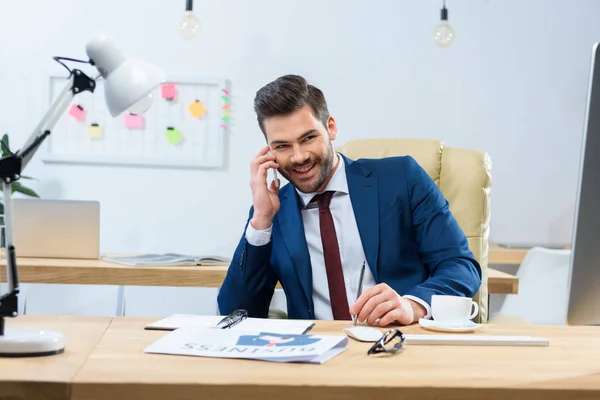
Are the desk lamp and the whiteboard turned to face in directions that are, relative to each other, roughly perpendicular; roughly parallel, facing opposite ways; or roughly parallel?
roughly perpendicular

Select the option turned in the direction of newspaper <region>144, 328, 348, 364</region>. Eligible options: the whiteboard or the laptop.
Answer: the whiteboard

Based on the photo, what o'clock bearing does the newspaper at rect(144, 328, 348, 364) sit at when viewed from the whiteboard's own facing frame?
The newspaper is roughly at 12 o'clock from the whiteboard.

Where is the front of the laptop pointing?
away from the camera

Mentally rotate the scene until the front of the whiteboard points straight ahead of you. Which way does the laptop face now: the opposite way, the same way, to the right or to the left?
the opposite way

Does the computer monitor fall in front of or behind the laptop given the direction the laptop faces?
behind

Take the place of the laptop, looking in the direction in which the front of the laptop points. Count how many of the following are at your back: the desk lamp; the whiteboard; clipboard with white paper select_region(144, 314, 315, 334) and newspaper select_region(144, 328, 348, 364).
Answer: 3

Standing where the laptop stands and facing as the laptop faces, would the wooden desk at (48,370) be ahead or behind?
behind

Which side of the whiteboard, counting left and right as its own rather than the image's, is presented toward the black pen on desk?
front

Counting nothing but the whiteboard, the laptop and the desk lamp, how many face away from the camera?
1

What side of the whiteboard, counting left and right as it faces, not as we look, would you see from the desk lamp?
front

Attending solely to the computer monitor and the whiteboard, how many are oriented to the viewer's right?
0

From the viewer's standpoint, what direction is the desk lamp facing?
to the viewer's right

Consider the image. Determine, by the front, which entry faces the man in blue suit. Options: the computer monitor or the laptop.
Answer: the computer monitor

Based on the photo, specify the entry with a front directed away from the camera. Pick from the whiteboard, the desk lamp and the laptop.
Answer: the laptop
